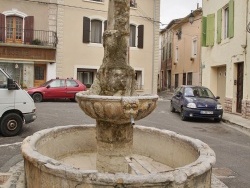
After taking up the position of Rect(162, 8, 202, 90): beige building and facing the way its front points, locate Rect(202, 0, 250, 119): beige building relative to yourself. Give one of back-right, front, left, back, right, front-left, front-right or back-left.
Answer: front-left

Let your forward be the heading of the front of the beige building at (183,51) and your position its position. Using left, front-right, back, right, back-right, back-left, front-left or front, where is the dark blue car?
front-left

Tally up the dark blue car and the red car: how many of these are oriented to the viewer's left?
1

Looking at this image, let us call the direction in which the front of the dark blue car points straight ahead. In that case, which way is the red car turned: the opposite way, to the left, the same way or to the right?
to the right

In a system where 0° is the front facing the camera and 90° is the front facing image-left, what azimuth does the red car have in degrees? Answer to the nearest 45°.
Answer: approximately 90°

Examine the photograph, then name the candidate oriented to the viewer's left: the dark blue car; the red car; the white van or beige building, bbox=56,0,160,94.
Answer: the red car

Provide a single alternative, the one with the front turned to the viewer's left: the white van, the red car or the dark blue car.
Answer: the red car

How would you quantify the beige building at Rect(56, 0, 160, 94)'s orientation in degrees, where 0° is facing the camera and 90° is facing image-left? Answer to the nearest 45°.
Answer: approximately 0°

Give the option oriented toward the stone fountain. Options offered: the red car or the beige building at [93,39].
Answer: the beige building

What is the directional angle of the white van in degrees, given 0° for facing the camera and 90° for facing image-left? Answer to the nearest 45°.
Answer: approximately 270°
